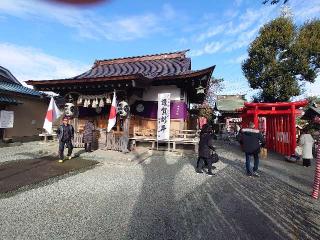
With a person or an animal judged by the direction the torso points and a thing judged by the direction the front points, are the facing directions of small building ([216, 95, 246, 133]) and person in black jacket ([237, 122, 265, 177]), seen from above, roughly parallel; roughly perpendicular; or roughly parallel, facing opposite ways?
roughly parallel, facing opposite ways

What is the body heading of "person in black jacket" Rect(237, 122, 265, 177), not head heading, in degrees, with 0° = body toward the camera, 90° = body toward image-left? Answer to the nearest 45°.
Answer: approximately 180°

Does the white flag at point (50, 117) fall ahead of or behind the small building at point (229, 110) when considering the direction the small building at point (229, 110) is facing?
ahead

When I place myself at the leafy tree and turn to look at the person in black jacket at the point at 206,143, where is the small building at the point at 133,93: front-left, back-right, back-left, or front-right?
front-right

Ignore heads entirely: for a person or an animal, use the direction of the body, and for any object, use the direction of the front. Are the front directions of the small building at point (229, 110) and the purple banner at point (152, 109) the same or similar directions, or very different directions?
same or similar directions

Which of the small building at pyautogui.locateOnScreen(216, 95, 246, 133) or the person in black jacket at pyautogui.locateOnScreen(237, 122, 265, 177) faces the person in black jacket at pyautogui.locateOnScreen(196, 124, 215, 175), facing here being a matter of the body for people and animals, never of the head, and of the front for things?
the small building

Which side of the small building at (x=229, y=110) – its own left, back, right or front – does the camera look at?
front

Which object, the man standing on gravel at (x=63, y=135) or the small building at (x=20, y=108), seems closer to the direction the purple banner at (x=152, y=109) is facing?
the man standing on gravel

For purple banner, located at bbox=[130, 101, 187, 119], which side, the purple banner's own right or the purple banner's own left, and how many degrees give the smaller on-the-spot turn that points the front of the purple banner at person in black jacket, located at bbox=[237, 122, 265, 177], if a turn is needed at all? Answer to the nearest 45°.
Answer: approximately 45° to the purple banner's own left

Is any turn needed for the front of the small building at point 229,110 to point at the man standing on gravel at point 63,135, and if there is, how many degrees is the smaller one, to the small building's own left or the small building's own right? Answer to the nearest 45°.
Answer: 0° — it already faces them

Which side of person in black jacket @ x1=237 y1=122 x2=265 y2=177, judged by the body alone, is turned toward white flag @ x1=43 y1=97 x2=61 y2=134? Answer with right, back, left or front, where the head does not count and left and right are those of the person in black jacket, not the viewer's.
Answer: left

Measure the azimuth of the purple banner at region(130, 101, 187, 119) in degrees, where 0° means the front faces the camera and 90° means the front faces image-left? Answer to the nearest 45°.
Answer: approximately 0°
